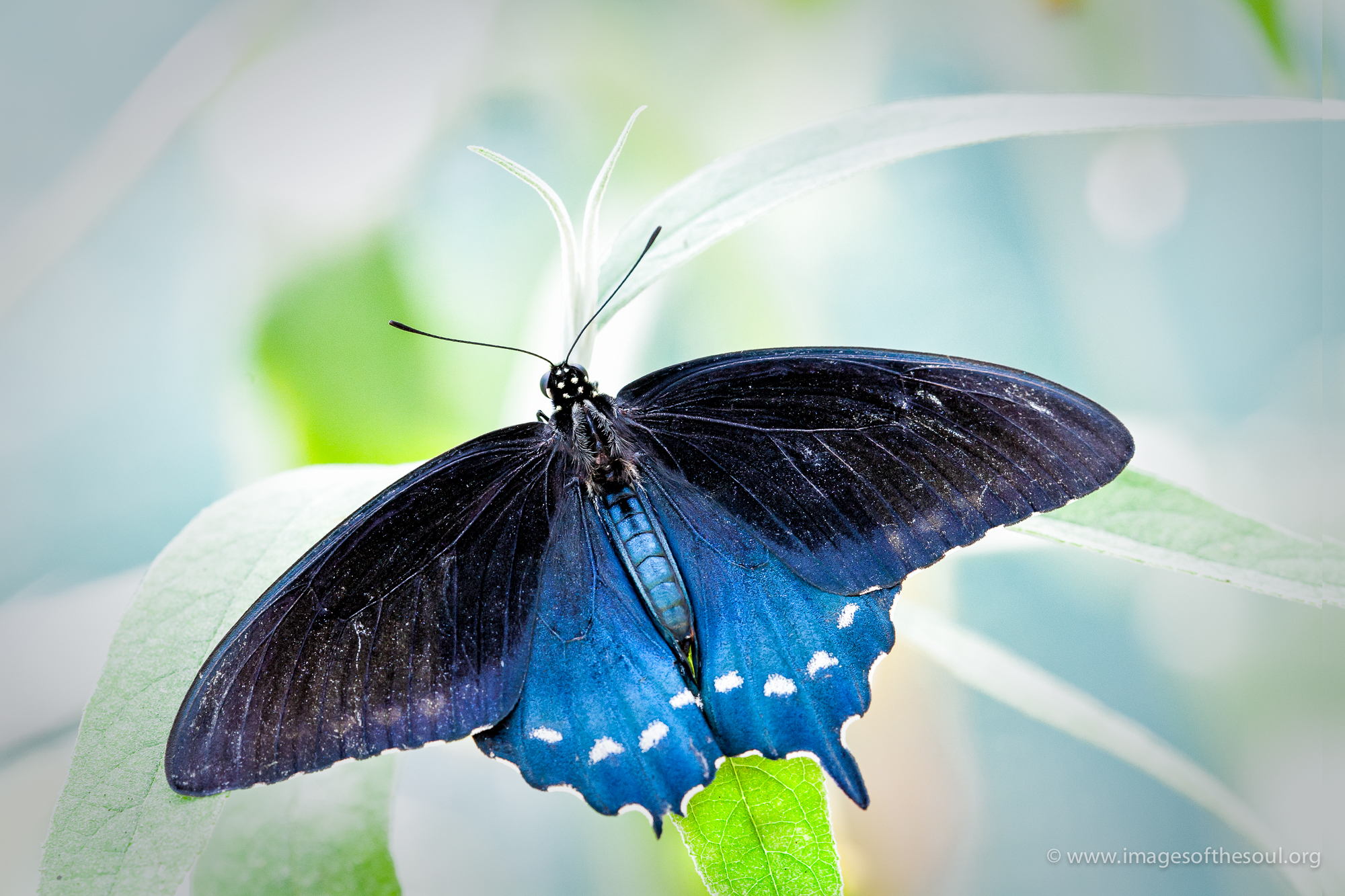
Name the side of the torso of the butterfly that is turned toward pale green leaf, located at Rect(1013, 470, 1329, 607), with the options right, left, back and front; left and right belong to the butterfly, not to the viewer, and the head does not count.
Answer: right

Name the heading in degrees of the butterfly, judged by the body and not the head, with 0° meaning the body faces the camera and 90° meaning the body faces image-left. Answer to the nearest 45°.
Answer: approximately 180°
